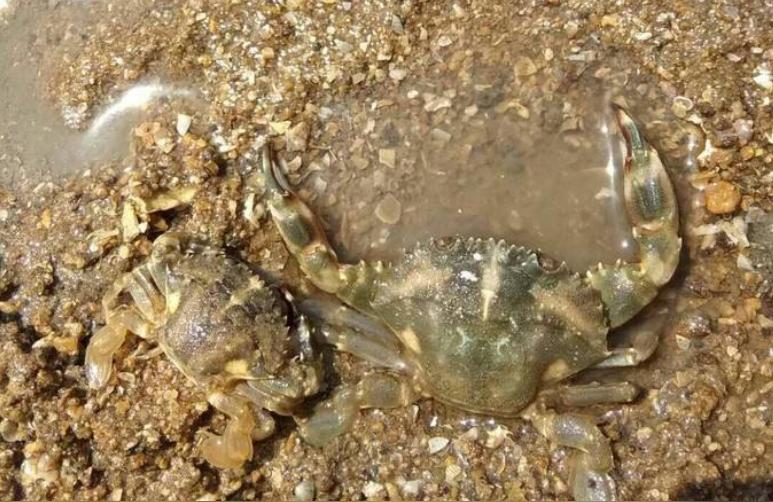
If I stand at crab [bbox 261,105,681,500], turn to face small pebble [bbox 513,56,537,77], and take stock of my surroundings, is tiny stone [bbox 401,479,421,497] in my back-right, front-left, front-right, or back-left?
back-left

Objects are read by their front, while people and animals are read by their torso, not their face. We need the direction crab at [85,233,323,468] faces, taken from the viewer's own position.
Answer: facing away from the viewer and to the right of the viewer

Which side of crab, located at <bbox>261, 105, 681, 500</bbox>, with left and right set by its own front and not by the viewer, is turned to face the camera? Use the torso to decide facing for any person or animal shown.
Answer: back

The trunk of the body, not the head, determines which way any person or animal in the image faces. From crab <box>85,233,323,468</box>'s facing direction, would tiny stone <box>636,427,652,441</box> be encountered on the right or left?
on its right

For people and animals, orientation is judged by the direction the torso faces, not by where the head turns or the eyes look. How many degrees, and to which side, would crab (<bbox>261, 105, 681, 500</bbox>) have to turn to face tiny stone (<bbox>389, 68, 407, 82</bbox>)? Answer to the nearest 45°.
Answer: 0° — it already faces it

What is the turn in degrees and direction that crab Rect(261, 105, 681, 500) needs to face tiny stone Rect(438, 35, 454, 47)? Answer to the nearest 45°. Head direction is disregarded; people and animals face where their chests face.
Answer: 0° — it already faces it

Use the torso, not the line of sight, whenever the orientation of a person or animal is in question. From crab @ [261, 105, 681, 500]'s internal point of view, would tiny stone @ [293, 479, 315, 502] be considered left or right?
on its left
